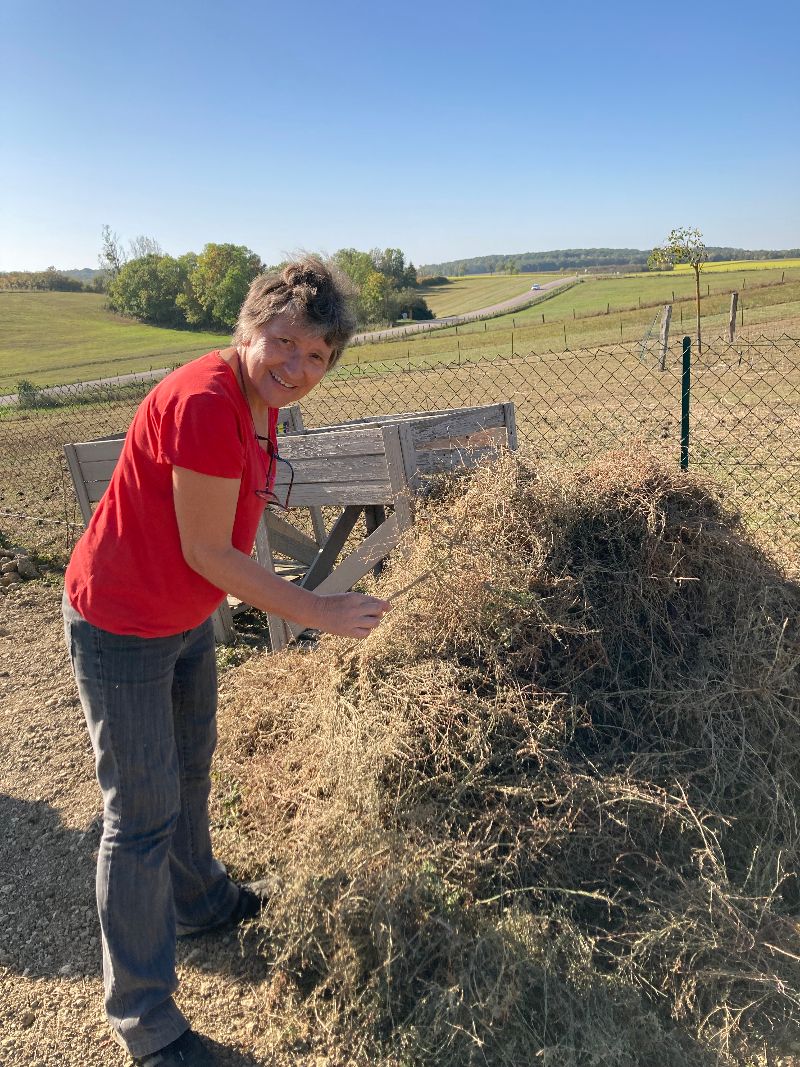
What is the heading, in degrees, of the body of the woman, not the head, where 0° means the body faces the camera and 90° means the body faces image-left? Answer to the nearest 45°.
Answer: approximately 270°

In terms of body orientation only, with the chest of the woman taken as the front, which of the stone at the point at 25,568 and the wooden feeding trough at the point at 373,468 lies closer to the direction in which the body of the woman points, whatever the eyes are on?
the wooden feeding trough

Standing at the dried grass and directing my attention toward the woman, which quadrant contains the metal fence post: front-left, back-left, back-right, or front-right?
back-right

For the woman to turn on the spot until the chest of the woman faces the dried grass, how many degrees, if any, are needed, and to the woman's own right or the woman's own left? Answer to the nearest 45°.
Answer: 0° — they already face it

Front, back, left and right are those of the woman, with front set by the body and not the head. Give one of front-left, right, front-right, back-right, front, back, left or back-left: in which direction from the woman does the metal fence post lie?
front-left

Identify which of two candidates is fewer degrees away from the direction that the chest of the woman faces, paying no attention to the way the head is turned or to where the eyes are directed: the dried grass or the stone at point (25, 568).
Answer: the dried grass

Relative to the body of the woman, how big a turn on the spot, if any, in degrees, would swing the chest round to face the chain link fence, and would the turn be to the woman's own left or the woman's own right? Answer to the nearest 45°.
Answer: approximately 45° to the woman's own left
